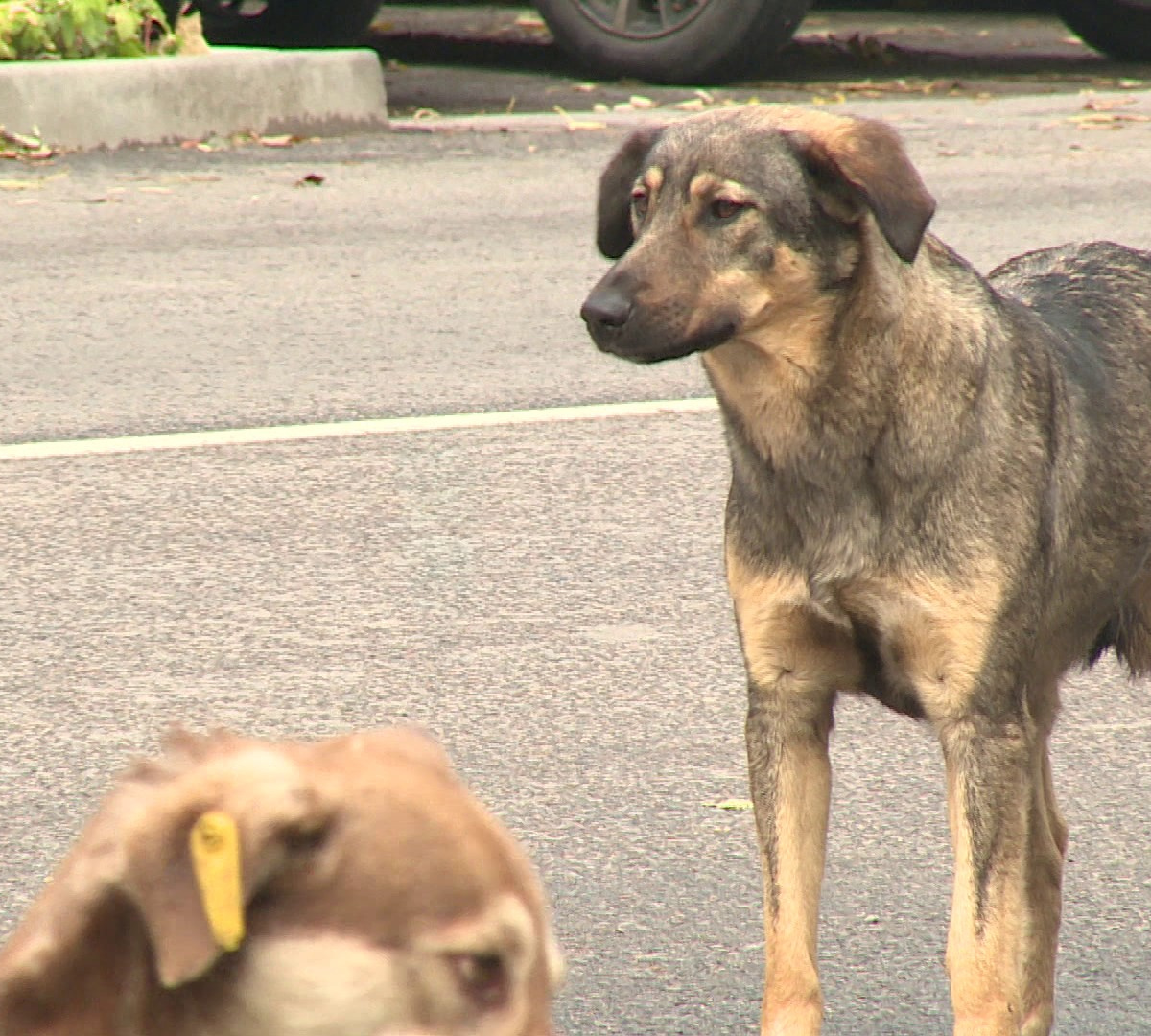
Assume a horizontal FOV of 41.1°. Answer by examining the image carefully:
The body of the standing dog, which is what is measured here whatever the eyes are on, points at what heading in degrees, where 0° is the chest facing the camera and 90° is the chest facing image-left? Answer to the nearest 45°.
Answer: approximately 45°

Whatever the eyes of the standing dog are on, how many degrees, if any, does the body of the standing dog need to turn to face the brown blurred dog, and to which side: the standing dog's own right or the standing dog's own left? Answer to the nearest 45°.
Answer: approximately 45° to the standing dog's own left

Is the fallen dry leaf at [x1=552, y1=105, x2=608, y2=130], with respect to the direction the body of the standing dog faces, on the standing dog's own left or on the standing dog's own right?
on the standing dog's own right

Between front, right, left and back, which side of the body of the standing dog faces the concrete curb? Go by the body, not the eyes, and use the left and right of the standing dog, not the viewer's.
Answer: right
